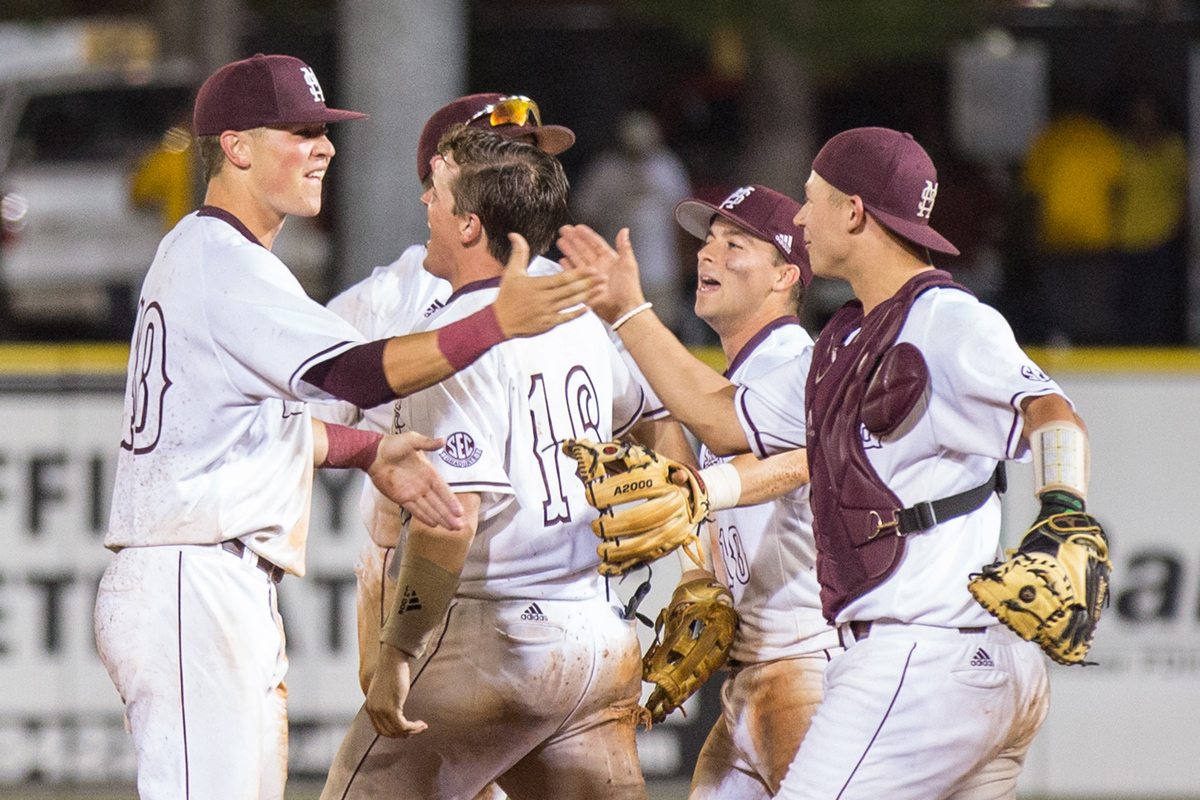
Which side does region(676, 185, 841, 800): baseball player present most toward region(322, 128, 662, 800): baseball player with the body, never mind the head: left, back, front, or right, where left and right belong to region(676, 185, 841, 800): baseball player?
front

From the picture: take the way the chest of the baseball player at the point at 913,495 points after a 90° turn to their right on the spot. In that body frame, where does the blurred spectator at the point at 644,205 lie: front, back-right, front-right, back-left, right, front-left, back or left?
front

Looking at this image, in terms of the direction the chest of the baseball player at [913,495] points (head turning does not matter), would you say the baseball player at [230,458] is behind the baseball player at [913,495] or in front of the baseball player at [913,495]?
in front

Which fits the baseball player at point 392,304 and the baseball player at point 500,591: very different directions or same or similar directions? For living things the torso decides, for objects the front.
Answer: very different directions

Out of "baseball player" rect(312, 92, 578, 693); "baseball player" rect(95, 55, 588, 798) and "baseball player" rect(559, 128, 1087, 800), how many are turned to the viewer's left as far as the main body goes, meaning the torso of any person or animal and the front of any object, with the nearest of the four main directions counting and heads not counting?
1

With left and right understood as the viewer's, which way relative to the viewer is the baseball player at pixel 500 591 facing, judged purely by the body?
facing away from the viewer and to the left of the viewer

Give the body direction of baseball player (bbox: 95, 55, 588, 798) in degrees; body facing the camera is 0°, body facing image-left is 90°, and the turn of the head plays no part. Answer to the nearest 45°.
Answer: approximately 270°

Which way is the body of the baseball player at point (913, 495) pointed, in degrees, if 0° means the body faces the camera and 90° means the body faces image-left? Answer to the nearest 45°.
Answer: approximately 90°

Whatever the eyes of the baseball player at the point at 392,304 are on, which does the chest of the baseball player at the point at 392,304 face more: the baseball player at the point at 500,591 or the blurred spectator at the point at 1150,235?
the baseball player

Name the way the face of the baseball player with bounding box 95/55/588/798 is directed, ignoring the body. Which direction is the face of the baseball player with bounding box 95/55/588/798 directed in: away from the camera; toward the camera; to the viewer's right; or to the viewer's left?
to the viewer's right

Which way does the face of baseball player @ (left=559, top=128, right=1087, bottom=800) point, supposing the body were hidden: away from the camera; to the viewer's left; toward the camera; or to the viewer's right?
to the viewer's left
